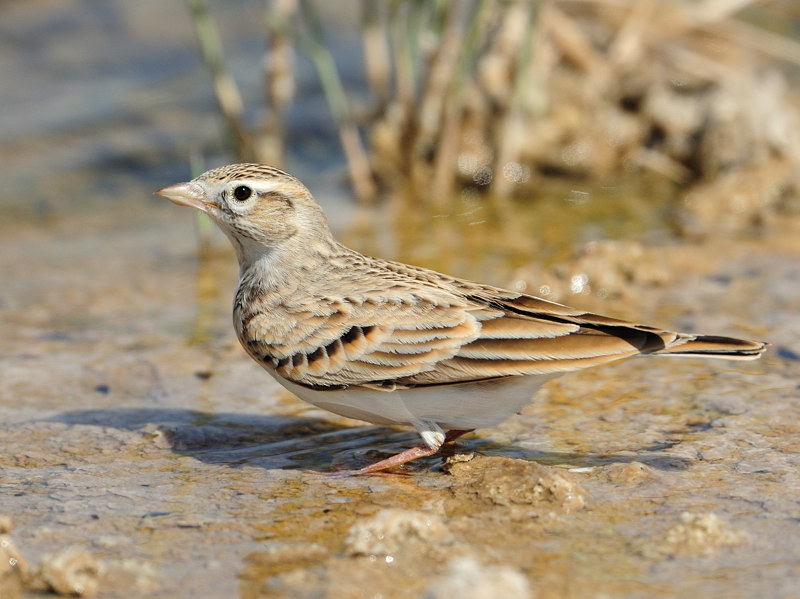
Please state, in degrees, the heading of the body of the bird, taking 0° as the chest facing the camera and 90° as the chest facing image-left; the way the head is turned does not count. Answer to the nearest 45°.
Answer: approximately 90°
